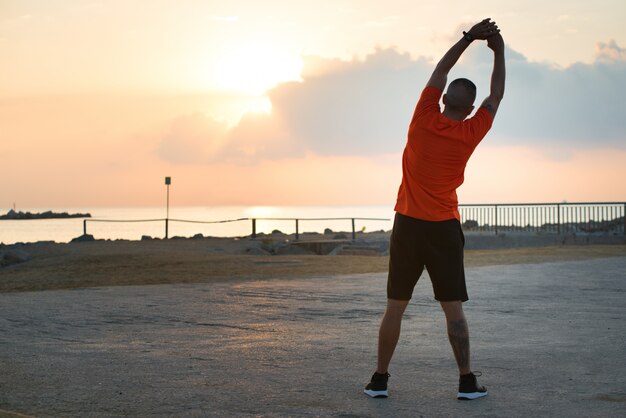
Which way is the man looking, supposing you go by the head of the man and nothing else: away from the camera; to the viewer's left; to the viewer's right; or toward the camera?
away from the camera

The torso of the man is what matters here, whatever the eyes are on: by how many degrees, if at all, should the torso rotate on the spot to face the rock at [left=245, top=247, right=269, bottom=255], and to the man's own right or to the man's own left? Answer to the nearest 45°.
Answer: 0° — they already face it

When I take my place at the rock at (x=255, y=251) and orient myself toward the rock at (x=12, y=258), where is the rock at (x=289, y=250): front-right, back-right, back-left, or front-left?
back-right

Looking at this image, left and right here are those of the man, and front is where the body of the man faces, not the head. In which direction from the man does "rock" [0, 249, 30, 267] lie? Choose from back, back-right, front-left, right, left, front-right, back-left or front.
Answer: front-left

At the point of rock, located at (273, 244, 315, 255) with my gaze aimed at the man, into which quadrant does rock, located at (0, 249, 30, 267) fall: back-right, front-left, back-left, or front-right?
front-right

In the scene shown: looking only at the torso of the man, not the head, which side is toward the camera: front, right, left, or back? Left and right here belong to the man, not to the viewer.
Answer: back

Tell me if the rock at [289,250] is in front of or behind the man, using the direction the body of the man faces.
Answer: in front

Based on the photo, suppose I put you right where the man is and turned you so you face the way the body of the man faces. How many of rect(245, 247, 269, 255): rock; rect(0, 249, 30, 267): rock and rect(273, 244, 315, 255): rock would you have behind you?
0
